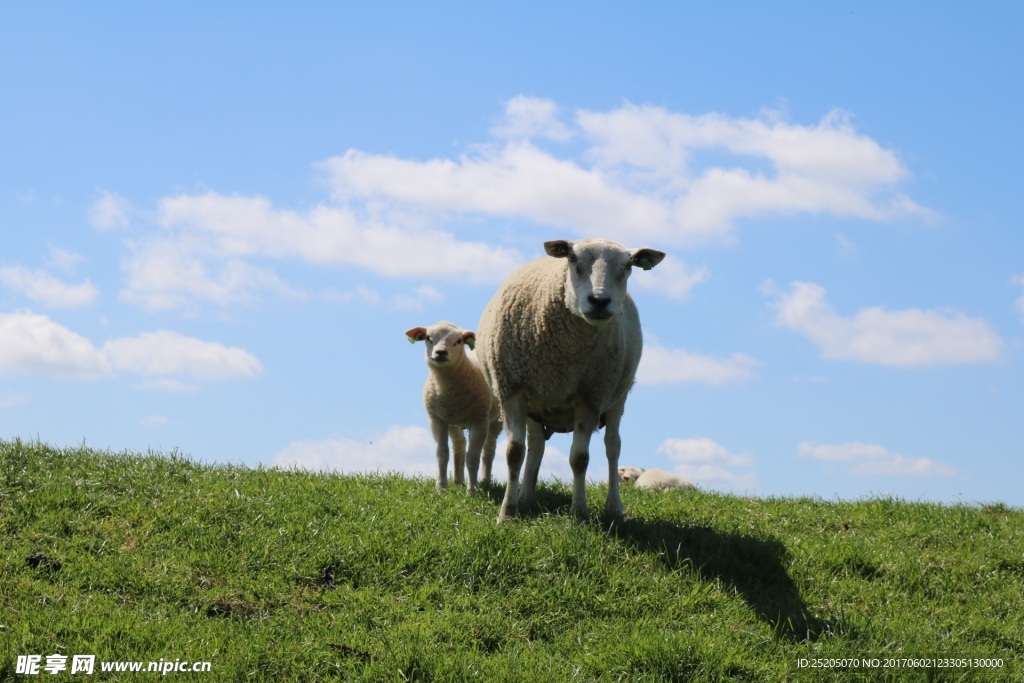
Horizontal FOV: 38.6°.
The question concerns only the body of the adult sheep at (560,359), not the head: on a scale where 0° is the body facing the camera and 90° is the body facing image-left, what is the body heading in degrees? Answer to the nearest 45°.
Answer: approximately 315°

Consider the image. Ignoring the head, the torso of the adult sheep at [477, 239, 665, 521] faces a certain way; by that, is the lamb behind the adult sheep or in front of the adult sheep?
behind
